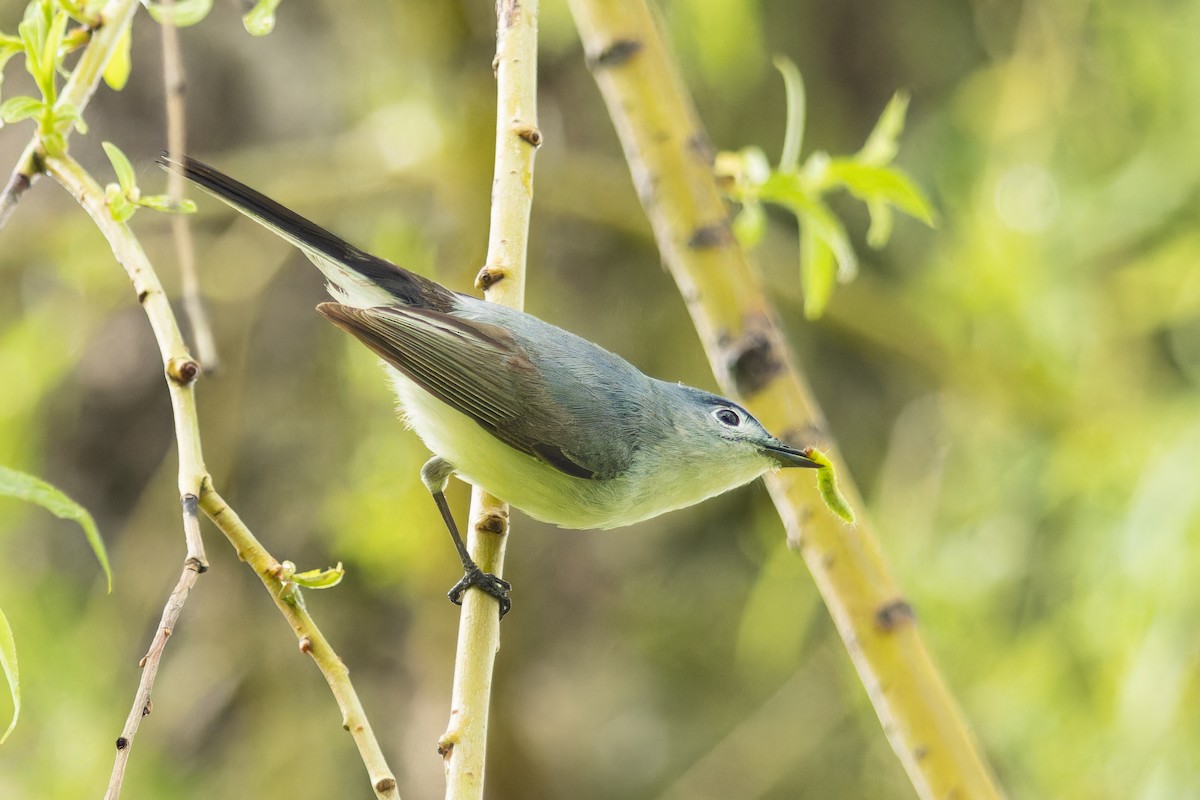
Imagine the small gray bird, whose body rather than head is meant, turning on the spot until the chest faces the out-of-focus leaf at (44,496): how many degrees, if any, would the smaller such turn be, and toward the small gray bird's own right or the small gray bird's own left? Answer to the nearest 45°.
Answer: approximately 135° to the small gray bird's own right

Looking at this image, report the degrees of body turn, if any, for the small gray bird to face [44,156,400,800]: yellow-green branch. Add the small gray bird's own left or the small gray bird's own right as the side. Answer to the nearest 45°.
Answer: approximately 135° to the small gray bird's own right

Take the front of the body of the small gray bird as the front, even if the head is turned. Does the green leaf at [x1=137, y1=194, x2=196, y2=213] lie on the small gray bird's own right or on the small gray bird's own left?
on the small gray bird's own right

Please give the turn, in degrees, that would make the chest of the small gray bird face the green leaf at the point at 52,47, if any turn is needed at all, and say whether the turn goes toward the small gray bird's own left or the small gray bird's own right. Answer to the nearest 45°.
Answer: approximately 135° to the small gray bird's own right

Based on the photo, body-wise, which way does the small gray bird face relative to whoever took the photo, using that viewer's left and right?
facing to the right of the viewer
